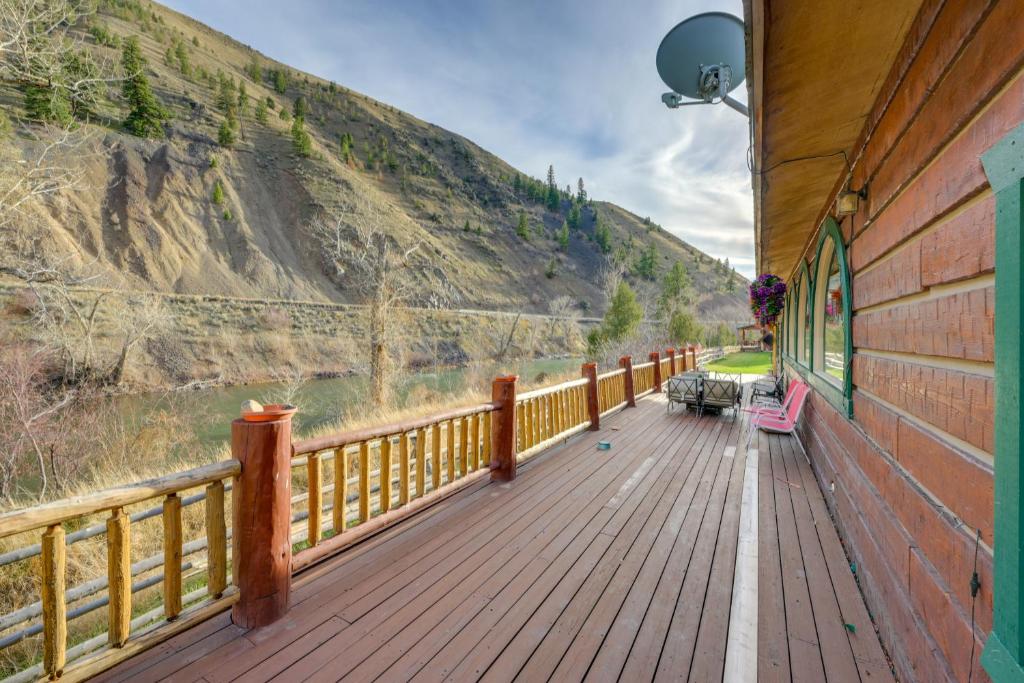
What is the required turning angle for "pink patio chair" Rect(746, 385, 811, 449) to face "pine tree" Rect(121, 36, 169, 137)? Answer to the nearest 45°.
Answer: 0° — it already faces it

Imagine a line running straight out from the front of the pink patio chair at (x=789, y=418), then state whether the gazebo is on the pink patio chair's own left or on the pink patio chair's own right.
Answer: on the pink patio chair's own right

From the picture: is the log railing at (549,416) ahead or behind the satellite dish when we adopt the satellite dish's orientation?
ahead

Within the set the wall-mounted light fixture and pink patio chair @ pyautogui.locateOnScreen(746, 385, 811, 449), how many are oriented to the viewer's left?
2

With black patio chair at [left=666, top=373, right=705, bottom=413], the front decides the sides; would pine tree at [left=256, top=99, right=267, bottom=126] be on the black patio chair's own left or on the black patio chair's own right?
on the black patio chair's own left

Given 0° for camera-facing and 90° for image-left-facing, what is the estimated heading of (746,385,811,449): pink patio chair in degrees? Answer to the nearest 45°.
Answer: approximately 90°

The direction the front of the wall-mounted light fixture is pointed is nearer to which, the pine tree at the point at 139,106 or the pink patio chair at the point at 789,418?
the pine tree

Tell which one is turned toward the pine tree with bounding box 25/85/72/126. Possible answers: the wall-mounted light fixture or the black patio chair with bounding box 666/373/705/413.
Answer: the wall-mounted light fixture

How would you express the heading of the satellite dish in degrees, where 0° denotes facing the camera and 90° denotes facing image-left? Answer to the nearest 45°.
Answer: approximately 135°
